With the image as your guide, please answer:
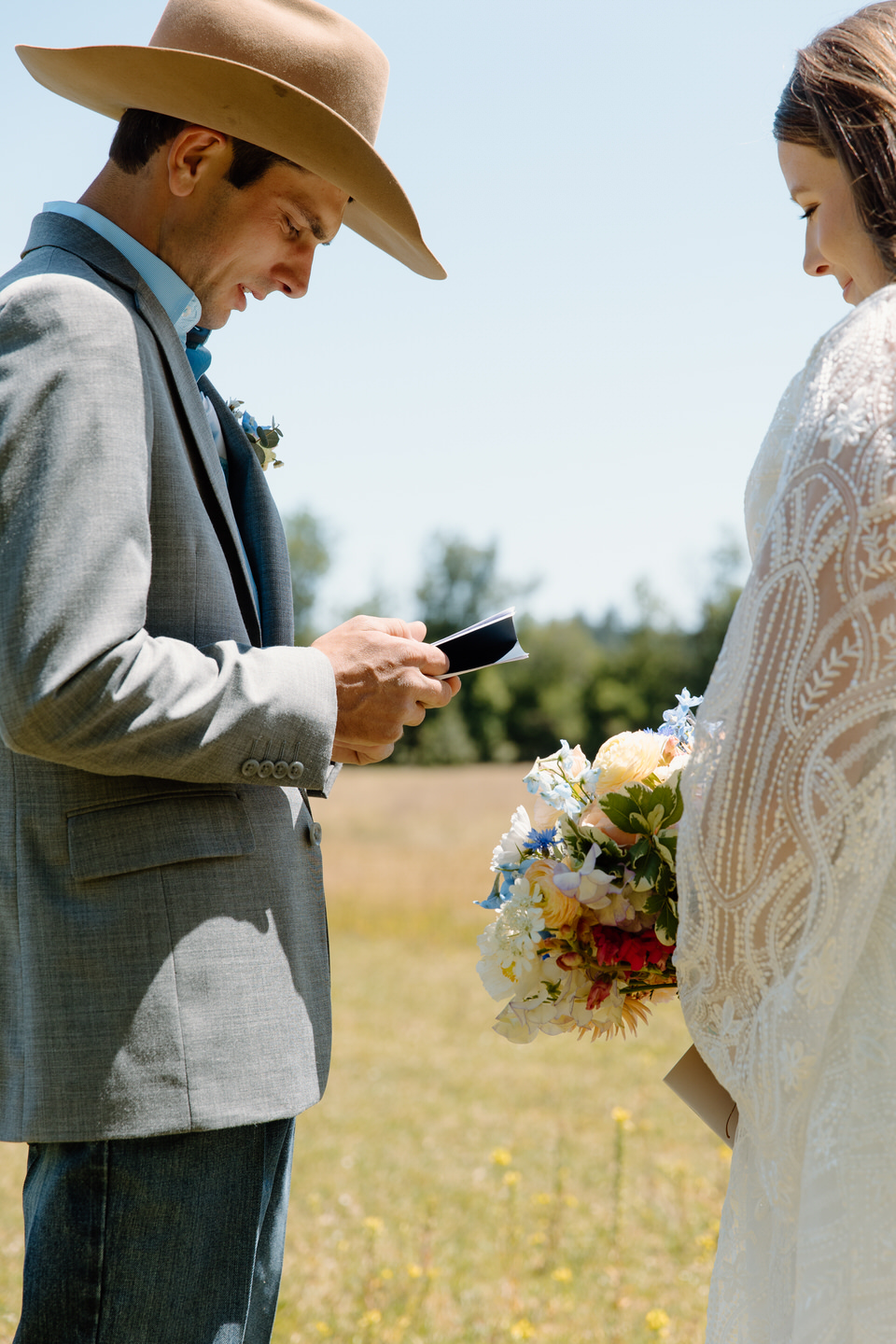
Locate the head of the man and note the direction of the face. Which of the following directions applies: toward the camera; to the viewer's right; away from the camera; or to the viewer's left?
to the viewer's right

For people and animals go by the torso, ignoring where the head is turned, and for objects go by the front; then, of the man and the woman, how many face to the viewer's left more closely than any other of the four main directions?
1

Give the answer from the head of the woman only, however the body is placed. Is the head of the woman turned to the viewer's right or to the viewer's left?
to the viewer's left

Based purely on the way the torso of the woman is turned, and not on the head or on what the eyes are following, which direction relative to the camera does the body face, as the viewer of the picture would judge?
to the viewer's left

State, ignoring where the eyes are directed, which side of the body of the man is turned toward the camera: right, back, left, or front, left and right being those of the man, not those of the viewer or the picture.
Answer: right
